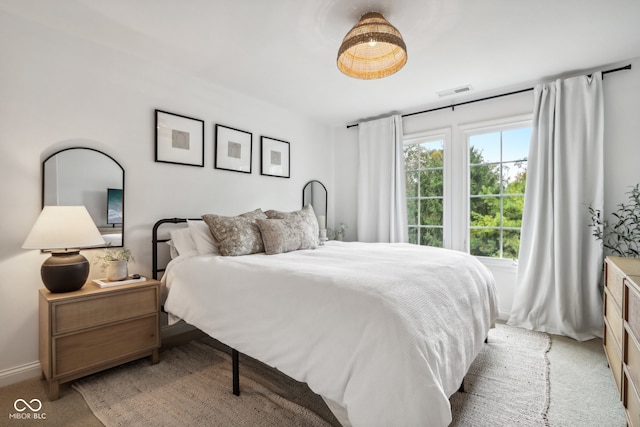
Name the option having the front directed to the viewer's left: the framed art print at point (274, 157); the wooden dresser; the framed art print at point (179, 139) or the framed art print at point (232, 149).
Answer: the wooden dresser

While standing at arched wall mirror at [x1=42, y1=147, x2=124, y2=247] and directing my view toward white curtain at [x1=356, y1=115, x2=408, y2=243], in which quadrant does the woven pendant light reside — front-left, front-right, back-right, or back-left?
front-right

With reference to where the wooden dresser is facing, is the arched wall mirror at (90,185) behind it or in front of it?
in front

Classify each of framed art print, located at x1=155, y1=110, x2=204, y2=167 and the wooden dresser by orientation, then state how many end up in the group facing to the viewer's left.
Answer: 1

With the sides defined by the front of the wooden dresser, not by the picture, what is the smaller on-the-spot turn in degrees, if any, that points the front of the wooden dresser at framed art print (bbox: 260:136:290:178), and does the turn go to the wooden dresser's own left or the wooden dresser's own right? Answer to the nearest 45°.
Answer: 0° — it already faces it

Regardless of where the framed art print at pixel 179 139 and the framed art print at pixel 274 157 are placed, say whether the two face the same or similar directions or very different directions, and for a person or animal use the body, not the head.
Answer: same or similar directions

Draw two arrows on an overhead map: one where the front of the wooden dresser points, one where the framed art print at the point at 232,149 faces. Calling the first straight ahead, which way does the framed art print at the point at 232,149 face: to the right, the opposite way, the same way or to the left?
the opposite way

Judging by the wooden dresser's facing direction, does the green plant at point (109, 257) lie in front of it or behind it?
in front

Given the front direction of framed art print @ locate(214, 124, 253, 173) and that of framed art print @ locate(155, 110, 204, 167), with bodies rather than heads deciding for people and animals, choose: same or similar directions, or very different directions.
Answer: same or similar directions

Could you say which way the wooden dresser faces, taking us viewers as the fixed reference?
facing to the left of the viewer

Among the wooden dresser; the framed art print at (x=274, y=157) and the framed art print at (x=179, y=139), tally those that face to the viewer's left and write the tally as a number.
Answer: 1

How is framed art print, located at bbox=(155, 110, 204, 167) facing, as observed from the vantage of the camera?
facing the viewer and to the right of the viewer

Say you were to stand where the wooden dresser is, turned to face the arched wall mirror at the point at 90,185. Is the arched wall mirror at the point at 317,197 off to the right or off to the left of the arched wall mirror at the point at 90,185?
right

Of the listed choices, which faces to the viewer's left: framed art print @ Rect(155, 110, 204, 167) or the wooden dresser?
the wooden dresser
